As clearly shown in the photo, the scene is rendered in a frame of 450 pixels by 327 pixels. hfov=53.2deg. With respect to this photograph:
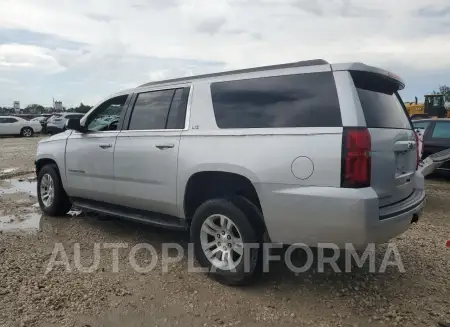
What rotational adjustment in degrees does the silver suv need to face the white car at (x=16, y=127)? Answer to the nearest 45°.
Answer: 0° — it already faces it

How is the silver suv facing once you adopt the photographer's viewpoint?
facing away from the viewer and to the left of the viewer
